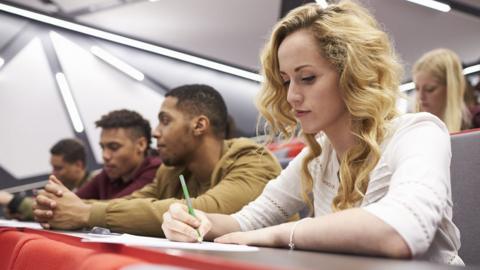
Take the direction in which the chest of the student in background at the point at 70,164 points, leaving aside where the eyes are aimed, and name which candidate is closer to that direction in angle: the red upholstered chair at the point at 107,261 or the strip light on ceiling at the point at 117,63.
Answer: the red upholstered chair

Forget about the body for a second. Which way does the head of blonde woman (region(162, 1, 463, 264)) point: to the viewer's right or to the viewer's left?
to the viewer's left

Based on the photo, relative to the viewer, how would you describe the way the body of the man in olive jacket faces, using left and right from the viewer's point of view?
facing to the left of the viewer

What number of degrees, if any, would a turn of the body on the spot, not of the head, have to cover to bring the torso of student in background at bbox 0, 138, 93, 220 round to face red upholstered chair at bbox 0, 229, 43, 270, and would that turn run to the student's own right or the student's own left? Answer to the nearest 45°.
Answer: approximately 45° to the student's own left

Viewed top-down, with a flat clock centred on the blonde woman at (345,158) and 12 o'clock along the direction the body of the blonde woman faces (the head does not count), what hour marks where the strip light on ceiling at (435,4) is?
The strip light on ceiling is roughly at 5 o'clock from the blonde woman.

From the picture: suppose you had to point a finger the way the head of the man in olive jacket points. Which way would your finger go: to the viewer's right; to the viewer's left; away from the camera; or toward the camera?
to the viewer's left

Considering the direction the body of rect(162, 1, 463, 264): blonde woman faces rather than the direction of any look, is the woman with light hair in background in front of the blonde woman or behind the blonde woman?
behind
